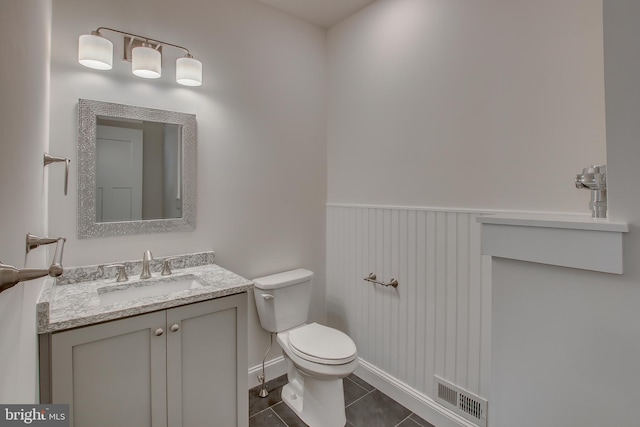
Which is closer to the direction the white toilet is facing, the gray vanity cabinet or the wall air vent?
the wall air vent

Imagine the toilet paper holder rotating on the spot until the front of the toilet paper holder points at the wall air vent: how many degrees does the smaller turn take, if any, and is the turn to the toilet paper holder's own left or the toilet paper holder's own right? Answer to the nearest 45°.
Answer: approximately 90° to the toilet paper holder's own left

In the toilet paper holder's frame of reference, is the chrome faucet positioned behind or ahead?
ahead

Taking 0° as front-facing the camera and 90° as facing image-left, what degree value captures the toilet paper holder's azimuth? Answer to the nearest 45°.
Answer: approximately 45°

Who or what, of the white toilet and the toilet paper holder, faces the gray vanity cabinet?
the toilet paper holder

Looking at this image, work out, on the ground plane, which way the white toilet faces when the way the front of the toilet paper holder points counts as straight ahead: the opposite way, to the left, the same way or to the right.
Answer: to the left

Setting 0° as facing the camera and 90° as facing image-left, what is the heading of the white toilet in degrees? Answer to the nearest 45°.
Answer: approximately 315°

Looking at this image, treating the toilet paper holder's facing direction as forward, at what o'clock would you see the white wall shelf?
The white wall shelf is roughly at 10 o'clock from the toilet paper holder.

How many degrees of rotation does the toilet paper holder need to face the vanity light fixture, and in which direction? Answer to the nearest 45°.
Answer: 0° — it already faces it

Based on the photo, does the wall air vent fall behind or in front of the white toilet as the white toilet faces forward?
in front
